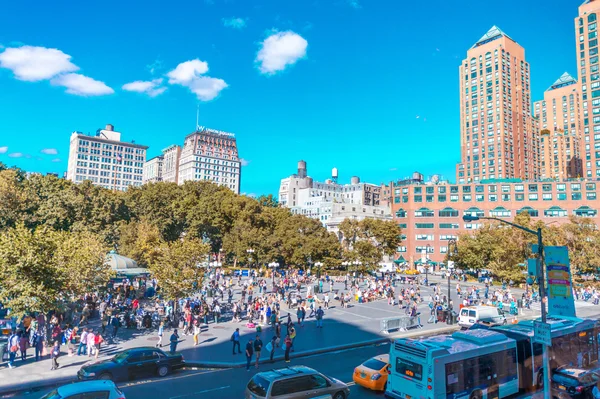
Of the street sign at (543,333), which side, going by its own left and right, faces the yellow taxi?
right

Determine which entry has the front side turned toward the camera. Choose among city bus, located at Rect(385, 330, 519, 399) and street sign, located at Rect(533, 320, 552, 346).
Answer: the street sign

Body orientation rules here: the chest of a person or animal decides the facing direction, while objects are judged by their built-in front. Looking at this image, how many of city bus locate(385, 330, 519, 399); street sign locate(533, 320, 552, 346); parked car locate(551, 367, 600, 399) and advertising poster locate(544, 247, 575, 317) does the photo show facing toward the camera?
2

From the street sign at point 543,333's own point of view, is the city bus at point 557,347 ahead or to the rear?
to the rear

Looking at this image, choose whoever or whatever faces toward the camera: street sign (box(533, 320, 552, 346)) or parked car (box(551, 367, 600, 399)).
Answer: the street sign

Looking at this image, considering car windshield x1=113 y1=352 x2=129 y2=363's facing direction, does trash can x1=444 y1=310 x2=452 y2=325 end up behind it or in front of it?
behind

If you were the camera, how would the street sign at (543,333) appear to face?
facing the viewer

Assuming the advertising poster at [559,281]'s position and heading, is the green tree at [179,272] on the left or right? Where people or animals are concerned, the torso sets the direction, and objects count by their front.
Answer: on its right

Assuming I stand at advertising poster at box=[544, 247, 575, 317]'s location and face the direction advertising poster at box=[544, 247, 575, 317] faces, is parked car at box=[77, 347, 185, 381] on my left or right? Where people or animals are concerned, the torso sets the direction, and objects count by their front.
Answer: on my right

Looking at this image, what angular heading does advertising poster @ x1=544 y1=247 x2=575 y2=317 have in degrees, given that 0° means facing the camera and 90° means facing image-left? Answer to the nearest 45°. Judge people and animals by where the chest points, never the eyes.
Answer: approximately 0°
